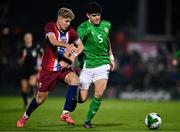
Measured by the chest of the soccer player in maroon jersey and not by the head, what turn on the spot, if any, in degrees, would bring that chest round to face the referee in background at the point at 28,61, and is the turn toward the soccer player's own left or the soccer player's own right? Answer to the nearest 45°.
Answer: approximately 135° to the soccer player's own left

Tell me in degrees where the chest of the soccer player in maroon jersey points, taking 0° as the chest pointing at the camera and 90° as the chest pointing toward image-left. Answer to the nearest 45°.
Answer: approximately 315°

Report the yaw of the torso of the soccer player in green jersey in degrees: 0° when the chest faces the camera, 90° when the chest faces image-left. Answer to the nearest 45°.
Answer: approximately 0°

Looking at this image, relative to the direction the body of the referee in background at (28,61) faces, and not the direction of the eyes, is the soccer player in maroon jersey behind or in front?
in front
